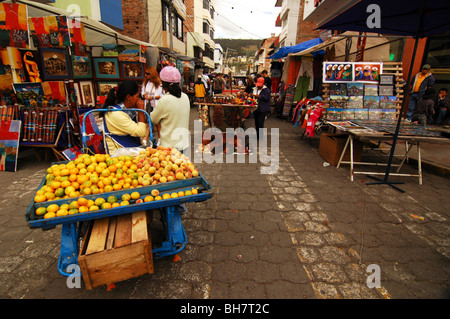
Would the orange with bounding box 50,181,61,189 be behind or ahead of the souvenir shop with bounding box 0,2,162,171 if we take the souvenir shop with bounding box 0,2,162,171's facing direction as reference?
ahead

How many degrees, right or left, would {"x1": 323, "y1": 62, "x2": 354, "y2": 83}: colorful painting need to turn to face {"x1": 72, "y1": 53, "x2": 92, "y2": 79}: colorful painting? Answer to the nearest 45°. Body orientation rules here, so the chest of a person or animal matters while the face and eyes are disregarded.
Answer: approximately 90° to its right

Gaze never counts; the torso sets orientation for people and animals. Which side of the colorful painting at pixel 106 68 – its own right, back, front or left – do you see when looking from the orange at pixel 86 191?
front

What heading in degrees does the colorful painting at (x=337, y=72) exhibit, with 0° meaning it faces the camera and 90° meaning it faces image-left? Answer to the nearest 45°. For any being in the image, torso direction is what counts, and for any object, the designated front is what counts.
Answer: approximately 0°
